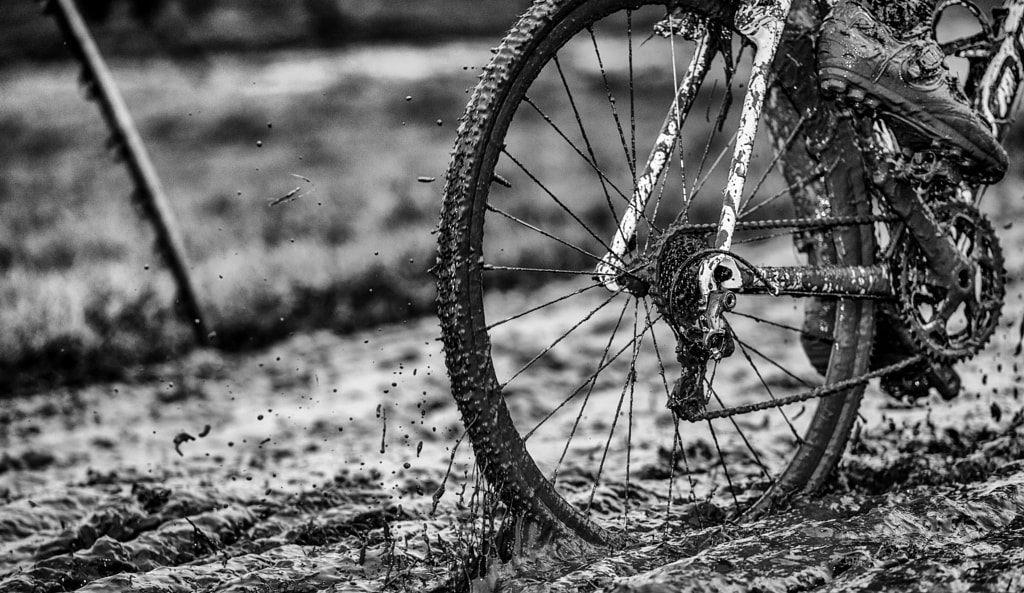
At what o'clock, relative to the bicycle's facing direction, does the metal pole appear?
The metal pole is roughly at 9 o'clock from the bicycle.

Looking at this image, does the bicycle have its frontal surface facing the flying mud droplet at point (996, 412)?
yes

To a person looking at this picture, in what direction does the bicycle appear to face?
facing away from the viewer and to the right of the viewer

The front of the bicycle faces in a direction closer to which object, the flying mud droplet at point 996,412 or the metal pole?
the flying mud droplet

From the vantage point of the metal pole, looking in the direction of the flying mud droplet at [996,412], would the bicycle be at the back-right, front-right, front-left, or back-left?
front-right
